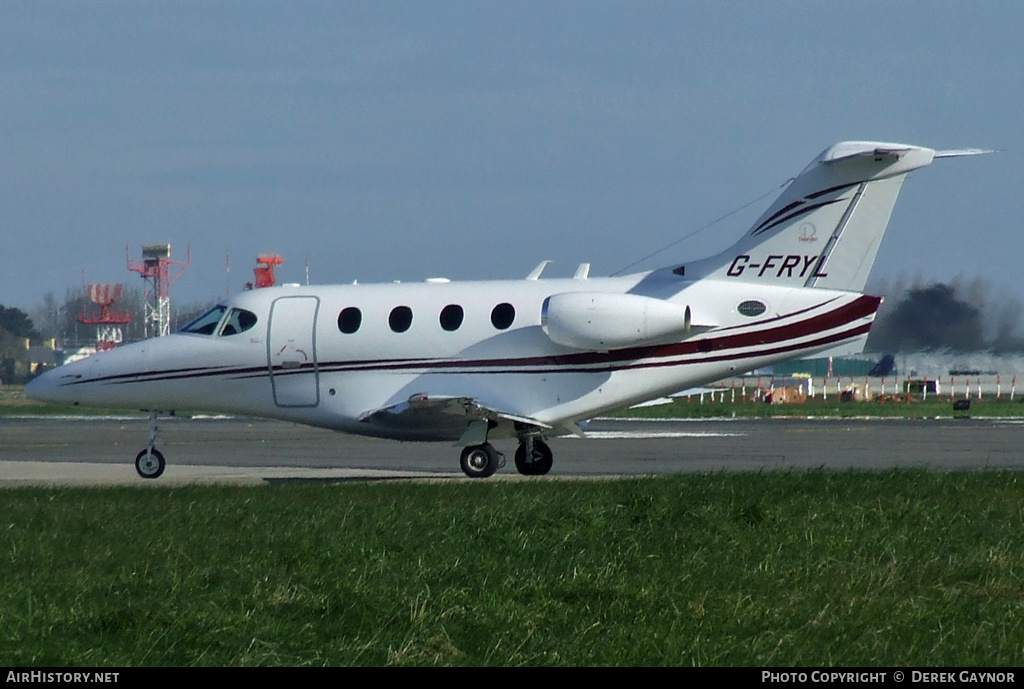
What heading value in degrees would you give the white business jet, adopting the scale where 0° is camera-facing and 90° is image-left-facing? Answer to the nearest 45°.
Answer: approximately 90°
